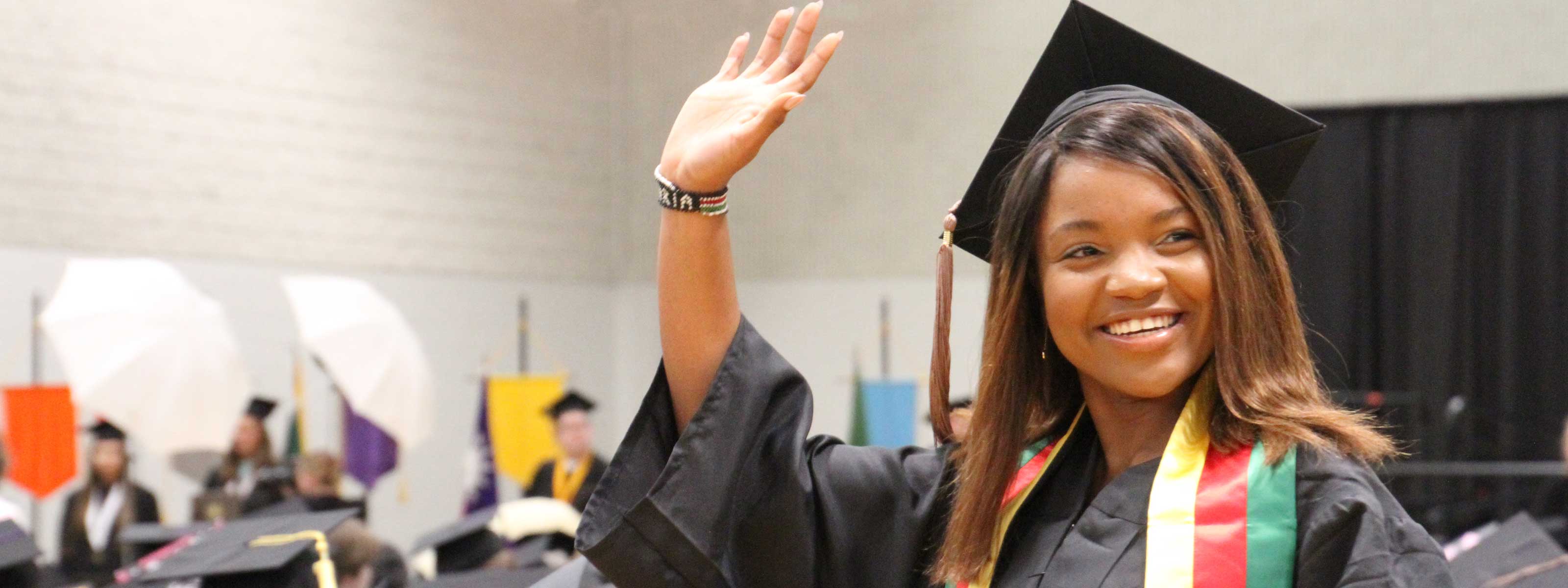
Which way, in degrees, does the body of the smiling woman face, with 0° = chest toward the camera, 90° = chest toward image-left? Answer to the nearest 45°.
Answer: approximately 0°

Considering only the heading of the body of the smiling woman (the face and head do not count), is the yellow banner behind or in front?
behind

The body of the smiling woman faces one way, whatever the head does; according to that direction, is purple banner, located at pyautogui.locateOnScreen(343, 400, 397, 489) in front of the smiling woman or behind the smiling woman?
behind

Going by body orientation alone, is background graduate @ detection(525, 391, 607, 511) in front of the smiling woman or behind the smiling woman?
behind

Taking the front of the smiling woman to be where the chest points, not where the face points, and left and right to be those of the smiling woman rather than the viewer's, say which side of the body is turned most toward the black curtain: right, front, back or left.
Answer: back

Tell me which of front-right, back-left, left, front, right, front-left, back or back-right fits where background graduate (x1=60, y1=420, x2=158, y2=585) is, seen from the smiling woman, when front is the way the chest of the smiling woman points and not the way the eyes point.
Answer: back-right

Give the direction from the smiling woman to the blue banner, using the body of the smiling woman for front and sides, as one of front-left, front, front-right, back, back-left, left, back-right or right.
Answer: back

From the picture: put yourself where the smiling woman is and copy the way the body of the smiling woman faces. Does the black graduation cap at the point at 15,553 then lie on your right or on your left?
on your right
